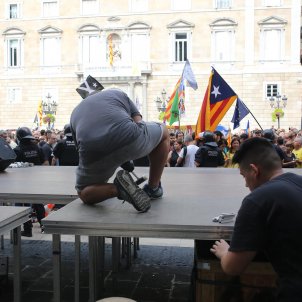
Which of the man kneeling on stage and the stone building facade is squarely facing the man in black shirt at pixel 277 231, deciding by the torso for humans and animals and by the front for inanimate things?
the stone building facade

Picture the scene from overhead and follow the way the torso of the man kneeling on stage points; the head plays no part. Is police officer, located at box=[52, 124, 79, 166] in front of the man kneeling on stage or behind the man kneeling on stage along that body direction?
in front

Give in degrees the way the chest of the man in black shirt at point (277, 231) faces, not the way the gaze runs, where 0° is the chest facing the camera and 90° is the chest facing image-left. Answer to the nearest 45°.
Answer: approximately 135°

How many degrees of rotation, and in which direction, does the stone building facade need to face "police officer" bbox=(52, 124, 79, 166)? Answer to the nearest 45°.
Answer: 0° — it already faces them

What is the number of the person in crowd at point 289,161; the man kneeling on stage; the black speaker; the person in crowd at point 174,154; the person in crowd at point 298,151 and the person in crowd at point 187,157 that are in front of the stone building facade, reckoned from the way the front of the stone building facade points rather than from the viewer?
6

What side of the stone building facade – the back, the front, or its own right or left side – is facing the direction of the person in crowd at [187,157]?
front

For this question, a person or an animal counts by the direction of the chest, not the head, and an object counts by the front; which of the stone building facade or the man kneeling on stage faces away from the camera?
the man kneeling on stage

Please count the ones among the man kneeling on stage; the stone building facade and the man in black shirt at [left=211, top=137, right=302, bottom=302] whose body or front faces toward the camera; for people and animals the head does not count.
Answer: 1

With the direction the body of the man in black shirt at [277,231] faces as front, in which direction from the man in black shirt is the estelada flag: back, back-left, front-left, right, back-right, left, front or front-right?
front-right

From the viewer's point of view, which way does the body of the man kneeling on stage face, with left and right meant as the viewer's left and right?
facing away from the viewer

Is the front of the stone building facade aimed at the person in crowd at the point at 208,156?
yes

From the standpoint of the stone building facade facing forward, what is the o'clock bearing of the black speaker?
The black speaker is roughly at 12 o'clock from the stone building facade.

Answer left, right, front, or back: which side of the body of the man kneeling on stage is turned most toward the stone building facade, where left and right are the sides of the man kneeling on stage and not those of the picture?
front

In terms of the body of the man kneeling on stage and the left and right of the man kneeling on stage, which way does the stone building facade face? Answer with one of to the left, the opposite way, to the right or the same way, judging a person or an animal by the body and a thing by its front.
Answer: the opposite way

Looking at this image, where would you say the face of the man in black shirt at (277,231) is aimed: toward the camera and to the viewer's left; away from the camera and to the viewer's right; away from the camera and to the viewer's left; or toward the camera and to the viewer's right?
away from the camera and to the viewer's left

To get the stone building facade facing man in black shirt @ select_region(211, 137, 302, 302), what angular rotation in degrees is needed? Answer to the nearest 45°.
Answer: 0° — it already faces them

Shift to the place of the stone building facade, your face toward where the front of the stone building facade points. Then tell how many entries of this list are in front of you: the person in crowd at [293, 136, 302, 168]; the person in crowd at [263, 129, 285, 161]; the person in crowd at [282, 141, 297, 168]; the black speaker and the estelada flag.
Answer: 5

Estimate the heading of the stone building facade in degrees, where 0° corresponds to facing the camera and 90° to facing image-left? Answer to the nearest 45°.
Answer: approximately 0°

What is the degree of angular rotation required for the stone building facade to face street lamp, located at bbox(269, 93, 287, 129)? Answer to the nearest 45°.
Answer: approximately 90° to its left
